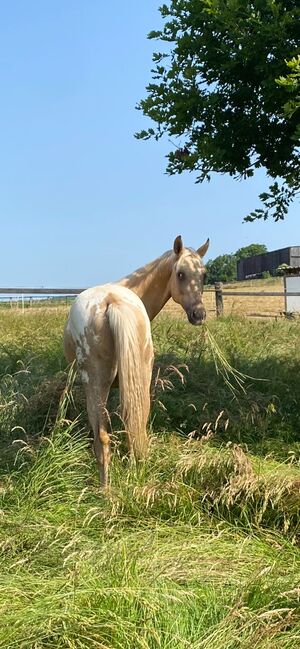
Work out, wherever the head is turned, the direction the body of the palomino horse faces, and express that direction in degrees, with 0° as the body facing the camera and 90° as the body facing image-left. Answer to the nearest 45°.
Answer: approximately 180°

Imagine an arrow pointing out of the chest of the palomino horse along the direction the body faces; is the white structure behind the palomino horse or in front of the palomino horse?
in front
